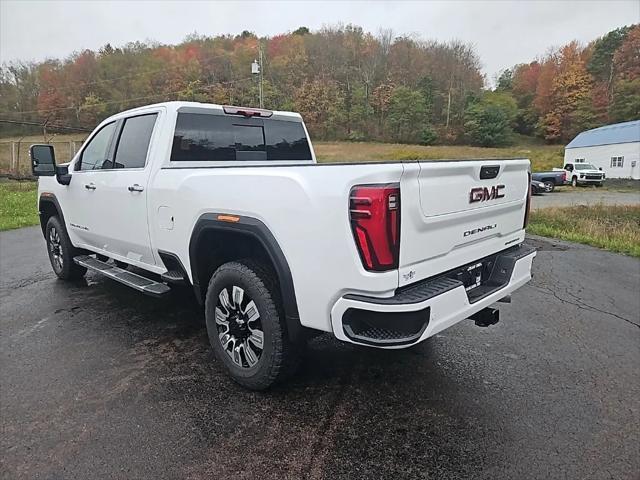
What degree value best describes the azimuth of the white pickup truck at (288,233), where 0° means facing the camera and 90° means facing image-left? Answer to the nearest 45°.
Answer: approximately 135°

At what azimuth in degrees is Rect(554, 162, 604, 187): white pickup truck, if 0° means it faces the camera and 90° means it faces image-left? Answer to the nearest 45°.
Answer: approximately 315°

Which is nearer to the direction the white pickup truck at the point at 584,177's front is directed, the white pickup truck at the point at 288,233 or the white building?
the white pickup truck

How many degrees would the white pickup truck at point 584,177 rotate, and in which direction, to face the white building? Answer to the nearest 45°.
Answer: approximately 135° to its left

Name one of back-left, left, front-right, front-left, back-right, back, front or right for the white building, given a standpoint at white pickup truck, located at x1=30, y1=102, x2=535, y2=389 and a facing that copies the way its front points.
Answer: right

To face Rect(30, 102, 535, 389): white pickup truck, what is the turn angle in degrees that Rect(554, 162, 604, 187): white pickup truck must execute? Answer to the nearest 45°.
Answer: approximately 45° to its right

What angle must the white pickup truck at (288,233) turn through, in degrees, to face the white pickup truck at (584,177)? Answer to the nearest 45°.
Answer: approximately 90° to its right
